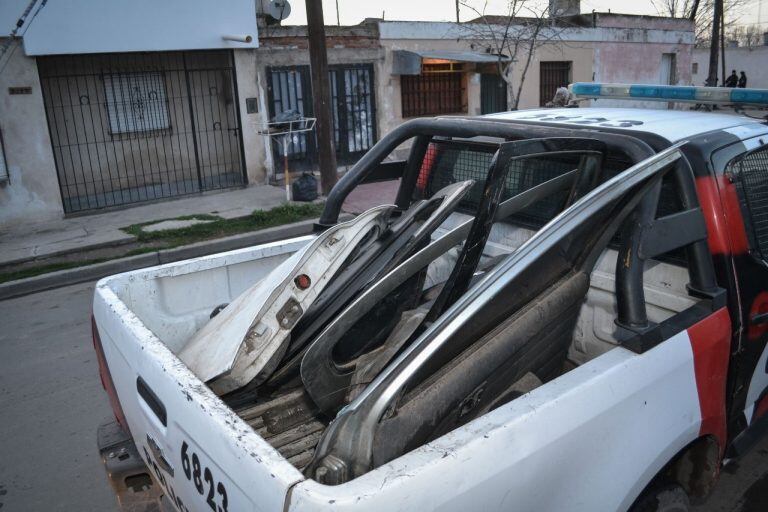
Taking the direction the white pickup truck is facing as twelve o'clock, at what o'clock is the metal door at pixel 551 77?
The metal door is roughly at 11 o'clock from the white pickup truck.

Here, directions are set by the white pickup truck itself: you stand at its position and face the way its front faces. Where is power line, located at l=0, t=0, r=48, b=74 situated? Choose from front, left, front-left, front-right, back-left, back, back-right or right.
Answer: left

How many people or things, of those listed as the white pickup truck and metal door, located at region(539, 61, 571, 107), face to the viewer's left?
0

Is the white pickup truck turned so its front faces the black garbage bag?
no

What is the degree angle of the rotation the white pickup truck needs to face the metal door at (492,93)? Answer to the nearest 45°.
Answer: approximately 45° to its left

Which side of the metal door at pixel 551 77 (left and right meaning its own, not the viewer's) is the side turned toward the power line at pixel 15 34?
right

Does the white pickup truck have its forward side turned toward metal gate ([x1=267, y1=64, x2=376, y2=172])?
no

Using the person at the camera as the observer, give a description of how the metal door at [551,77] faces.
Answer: facing the viewer and to the right of the viewer

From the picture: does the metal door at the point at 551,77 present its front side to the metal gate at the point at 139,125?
no

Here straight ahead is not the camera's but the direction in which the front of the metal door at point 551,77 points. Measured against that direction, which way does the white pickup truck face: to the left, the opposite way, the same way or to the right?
to the left

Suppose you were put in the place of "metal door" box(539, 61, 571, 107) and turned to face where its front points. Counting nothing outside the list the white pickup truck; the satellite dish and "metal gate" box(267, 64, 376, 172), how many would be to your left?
0

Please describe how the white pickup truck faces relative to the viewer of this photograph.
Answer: facing away from the viewer and to the right of the viewer
